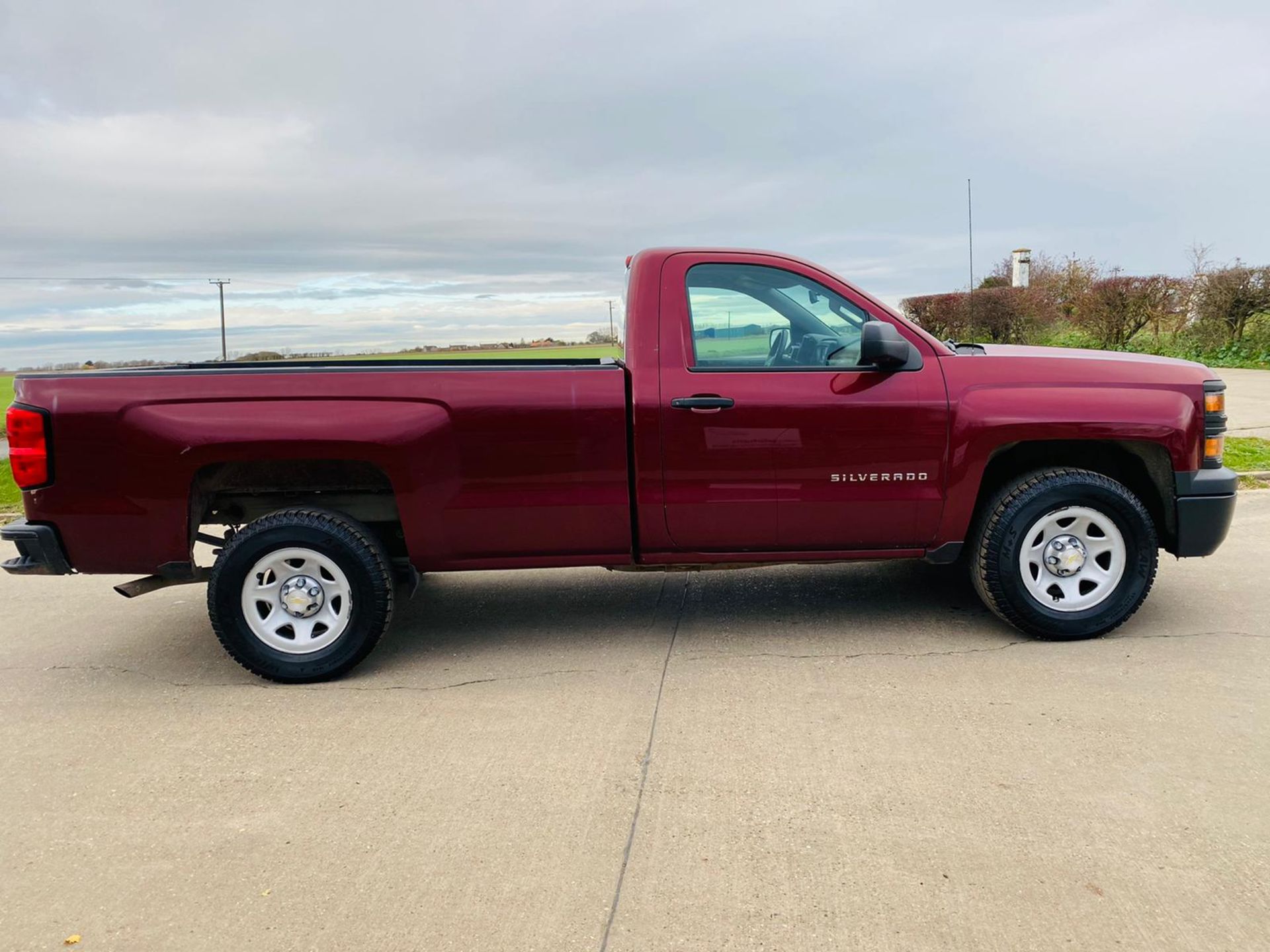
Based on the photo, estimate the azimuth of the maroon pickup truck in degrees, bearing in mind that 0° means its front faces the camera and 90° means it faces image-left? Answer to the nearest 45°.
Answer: approximately 270°

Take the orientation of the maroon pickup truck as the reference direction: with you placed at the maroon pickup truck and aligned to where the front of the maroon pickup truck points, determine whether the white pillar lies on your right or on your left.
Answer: on your left
